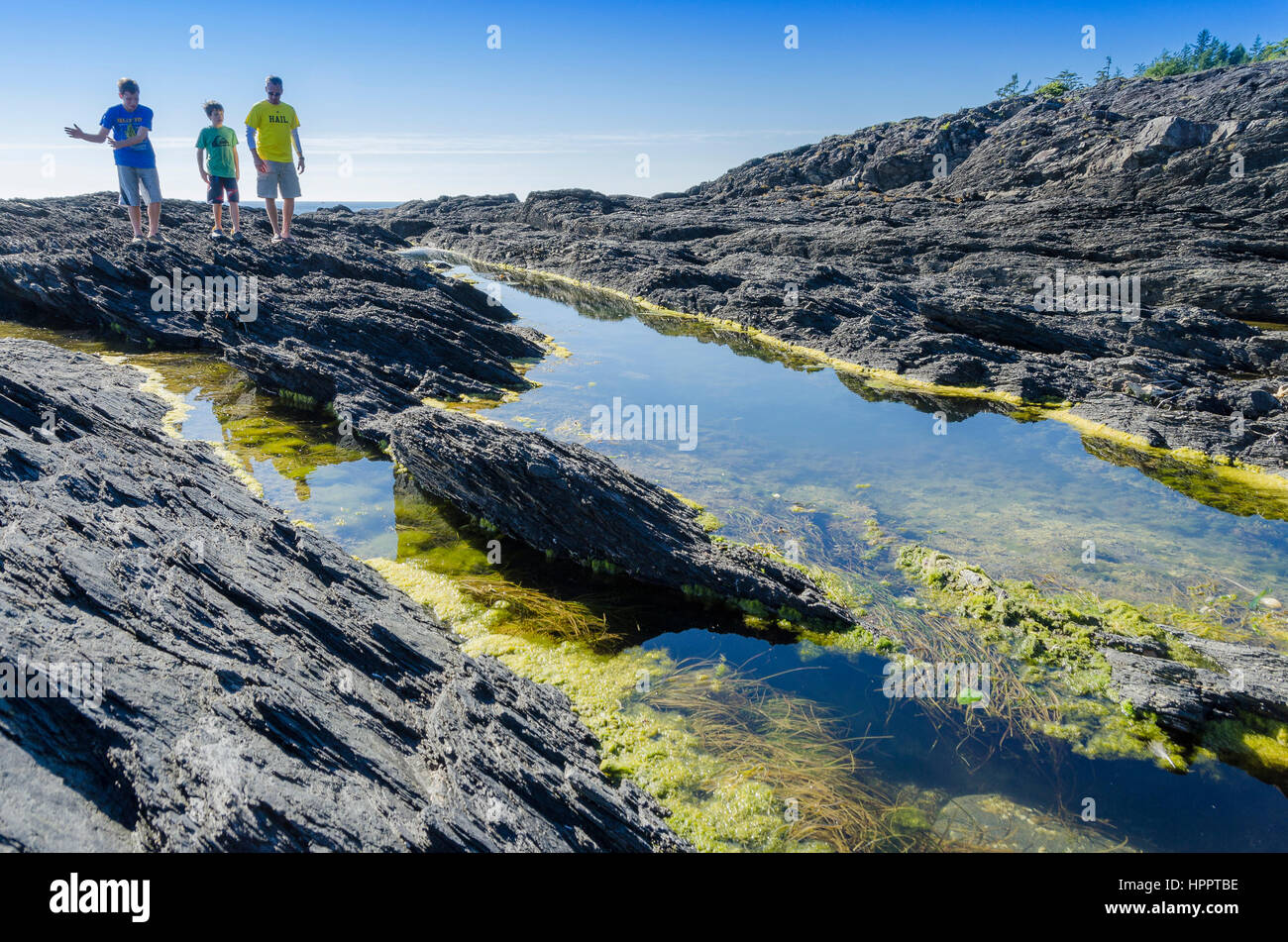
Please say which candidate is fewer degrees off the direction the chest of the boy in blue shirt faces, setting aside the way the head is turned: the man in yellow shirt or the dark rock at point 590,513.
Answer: the dark rock

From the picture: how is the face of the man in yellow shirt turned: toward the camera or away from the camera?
toward the camera

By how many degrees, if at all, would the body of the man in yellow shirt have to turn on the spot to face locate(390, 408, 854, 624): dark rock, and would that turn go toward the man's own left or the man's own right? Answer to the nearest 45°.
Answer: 0° — they already face it

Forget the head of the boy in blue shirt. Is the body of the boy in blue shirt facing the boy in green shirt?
no

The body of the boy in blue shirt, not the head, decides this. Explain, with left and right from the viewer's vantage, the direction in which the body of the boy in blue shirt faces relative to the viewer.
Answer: facing the viewer

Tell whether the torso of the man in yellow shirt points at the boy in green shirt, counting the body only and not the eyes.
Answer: no

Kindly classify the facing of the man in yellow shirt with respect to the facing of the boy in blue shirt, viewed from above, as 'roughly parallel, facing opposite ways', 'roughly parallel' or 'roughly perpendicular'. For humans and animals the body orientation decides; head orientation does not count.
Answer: roughly parallel

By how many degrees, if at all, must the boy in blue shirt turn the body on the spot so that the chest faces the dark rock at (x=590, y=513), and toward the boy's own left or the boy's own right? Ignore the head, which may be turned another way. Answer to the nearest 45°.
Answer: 0° — they already face it

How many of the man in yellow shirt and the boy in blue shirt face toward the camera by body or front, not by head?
2
